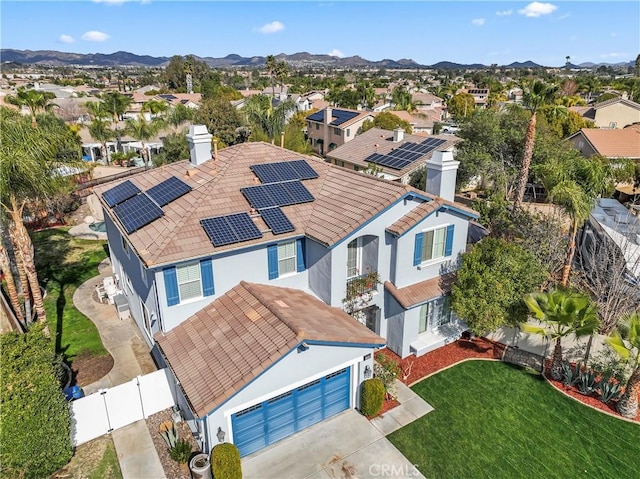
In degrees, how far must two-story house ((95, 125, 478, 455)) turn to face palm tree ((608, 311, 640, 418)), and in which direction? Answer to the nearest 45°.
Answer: approximately 45° to its left

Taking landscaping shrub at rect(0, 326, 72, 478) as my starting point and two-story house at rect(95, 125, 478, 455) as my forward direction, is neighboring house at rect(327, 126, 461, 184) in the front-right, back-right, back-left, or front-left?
front-left

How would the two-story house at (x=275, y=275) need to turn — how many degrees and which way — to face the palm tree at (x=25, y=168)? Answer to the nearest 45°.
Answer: approximately 135° to its right

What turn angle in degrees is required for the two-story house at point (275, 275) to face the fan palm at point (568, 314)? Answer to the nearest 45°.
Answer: approximately 45° to its left

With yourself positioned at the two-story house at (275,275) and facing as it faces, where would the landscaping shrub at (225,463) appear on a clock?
The landscaping shrub is roughly at 2 o'clock from the two-story house.

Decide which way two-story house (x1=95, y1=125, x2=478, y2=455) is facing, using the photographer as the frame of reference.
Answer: facing the viewer and to the right of the viewer

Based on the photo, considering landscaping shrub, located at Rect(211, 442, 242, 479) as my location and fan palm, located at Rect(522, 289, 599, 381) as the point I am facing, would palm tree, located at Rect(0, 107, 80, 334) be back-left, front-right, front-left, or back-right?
back-left
